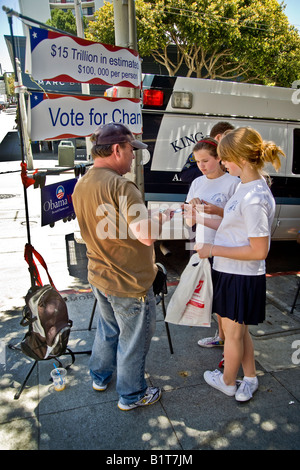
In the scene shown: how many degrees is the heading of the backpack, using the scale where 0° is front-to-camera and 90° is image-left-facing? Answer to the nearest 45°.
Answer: approximately 315°

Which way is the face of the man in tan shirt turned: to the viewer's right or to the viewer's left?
to the viewer's right

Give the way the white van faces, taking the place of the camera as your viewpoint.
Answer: facing to the right of the viewer

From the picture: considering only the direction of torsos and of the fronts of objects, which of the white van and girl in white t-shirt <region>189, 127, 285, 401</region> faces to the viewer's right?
the white van

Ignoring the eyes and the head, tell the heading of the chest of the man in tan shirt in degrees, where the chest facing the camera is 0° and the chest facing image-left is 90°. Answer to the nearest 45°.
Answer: approximately 225°

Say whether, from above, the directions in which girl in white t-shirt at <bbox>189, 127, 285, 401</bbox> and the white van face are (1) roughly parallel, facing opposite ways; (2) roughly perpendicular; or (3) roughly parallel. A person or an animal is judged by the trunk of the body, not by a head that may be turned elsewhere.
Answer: roughly parallel, facing opposite ways

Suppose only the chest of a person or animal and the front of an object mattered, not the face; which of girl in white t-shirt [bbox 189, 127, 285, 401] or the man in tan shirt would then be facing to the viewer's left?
the girl in white t-shirt

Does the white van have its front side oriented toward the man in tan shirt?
no

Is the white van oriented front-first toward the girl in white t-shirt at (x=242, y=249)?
no

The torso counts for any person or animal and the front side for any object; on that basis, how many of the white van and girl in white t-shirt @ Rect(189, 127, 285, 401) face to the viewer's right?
1

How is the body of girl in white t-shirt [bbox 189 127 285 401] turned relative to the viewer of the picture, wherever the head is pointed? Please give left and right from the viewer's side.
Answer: facing to the left of the viewer
